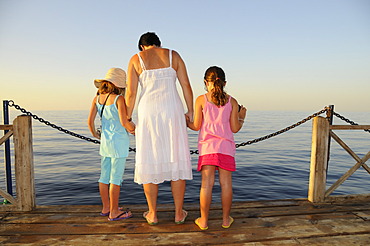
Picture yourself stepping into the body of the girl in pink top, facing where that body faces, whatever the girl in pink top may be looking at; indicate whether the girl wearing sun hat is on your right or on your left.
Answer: on your left

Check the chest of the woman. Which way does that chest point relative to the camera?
away from the camera

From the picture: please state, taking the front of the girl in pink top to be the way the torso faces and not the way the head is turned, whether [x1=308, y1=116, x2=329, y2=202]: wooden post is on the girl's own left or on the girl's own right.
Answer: on the girl's own right

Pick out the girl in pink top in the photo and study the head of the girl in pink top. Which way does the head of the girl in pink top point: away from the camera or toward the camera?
away from the camera

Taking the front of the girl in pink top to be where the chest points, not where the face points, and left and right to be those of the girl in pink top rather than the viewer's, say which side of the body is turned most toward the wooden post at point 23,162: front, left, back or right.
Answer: left

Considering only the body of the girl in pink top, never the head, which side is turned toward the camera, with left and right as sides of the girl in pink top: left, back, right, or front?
back

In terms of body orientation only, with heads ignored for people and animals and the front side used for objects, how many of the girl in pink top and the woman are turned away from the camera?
2
